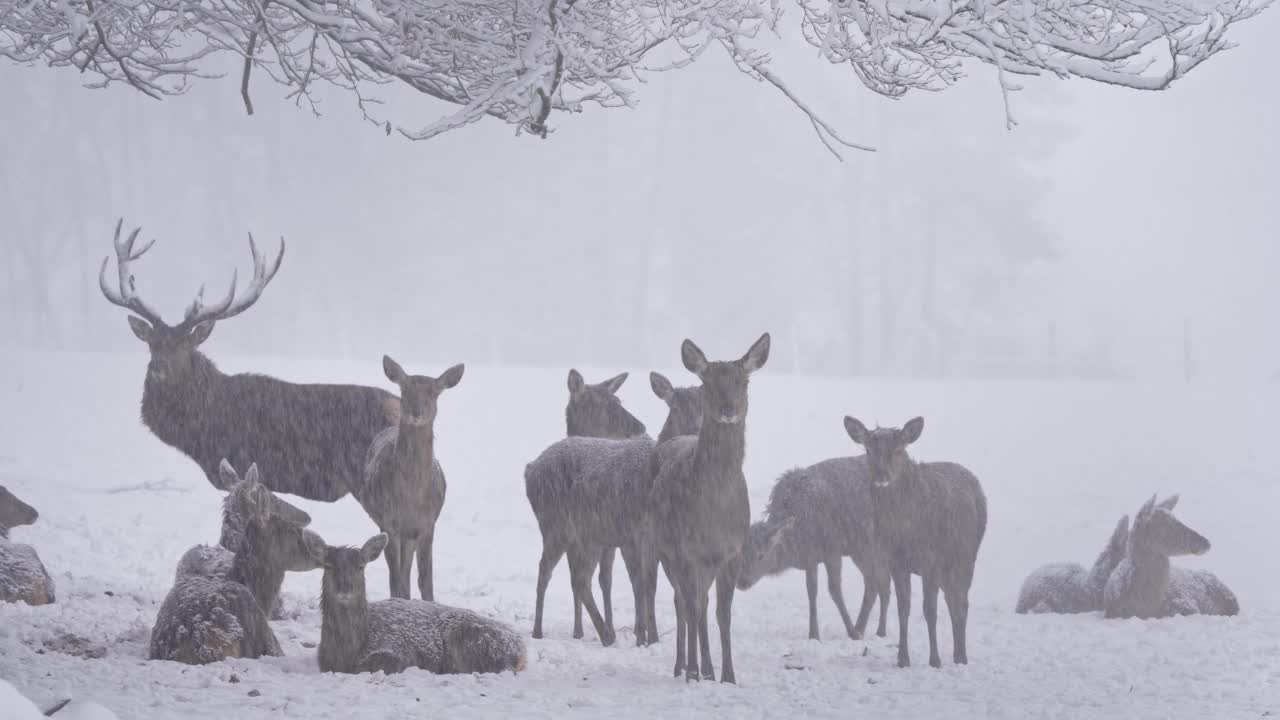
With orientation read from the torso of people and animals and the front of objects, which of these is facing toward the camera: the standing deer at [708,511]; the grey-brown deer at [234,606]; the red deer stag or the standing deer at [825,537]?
the standing deer at [708,511]

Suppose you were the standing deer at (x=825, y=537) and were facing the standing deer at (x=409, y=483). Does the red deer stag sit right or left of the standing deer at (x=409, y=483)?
right

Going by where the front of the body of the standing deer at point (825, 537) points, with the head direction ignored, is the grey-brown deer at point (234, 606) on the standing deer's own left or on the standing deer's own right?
on the standing deer's own left

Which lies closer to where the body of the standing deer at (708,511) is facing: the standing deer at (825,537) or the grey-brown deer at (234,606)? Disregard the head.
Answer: the grey-brown deer

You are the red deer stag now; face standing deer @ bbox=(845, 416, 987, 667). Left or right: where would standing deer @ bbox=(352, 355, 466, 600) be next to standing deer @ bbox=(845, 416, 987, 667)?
right

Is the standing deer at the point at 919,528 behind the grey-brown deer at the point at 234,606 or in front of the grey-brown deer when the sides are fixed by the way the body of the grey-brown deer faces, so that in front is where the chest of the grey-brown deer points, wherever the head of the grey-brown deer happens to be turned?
in front

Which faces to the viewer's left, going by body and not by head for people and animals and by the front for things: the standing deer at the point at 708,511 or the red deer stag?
the red deer stag

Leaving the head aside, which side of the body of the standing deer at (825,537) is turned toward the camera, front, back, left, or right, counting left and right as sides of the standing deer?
left

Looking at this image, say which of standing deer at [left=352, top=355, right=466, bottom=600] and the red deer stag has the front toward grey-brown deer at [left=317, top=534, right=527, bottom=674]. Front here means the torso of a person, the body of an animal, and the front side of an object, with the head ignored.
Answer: the standing deer

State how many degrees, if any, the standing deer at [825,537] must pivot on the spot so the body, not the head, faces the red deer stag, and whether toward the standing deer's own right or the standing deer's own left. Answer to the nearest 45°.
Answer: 0° — it already faces it

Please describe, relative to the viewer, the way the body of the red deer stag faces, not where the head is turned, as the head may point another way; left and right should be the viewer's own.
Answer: facing to the left of the viewer

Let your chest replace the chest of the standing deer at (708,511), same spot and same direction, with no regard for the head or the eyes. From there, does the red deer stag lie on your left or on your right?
on your right
